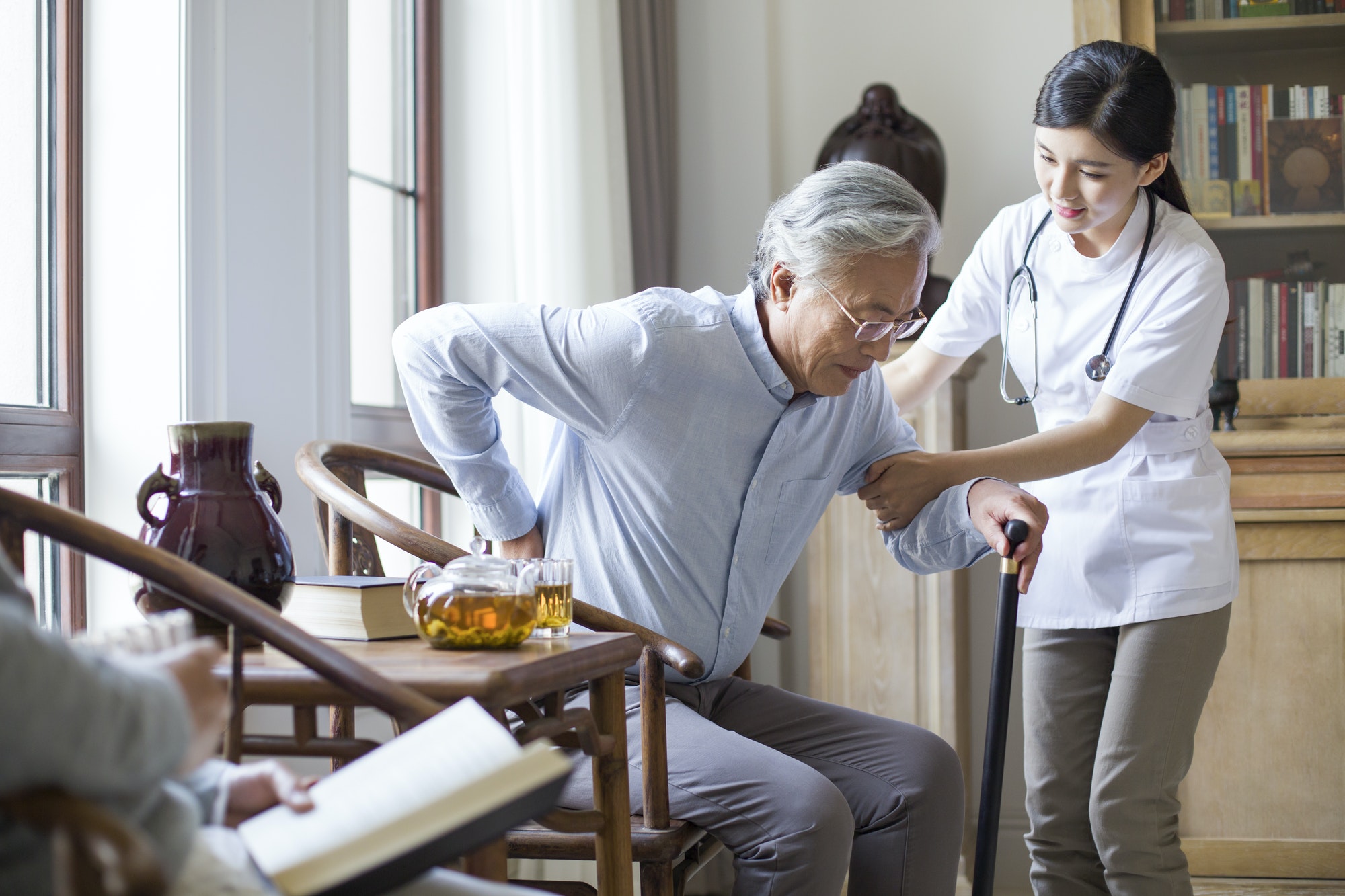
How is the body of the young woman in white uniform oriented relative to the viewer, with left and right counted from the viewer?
facing the viewer and to the left of the viewer

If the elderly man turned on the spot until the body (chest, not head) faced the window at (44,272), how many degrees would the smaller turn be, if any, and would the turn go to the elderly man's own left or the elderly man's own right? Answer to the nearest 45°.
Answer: approximately 135° to the elderly man's own right

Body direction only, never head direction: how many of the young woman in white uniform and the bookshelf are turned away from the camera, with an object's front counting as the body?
0

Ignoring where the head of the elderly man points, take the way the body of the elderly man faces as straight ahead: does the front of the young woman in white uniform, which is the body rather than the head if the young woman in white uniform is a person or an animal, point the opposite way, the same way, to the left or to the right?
to the right

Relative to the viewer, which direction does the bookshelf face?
toward the camera

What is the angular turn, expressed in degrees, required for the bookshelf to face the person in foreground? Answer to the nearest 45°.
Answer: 0° — it already faces them

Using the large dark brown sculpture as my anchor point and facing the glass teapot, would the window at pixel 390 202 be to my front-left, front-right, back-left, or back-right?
front-right

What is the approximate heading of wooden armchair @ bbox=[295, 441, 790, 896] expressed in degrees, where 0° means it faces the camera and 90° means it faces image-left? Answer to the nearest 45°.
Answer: approximately 315°

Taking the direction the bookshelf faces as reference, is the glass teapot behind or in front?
in front

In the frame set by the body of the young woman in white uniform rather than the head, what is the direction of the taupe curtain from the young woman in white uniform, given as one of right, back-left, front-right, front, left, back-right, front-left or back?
right

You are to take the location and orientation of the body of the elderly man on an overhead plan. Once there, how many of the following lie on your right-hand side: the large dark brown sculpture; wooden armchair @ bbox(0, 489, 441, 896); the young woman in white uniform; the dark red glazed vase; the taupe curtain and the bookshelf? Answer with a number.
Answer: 2

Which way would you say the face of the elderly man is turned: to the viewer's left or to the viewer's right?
to the viewer's right
